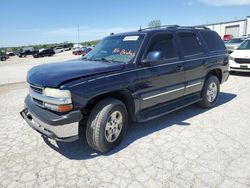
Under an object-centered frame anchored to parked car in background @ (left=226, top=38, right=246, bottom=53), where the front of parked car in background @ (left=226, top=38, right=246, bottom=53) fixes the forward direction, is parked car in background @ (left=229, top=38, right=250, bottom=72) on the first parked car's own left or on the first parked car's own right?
on the first parked car's own left

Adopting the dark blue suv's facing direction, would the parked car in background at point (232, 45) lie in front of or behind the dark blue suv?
behind

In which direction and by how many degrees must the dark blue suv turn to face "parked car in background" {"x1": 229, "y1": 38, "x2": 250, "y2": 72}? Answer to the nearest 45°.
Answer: approximately 180°
